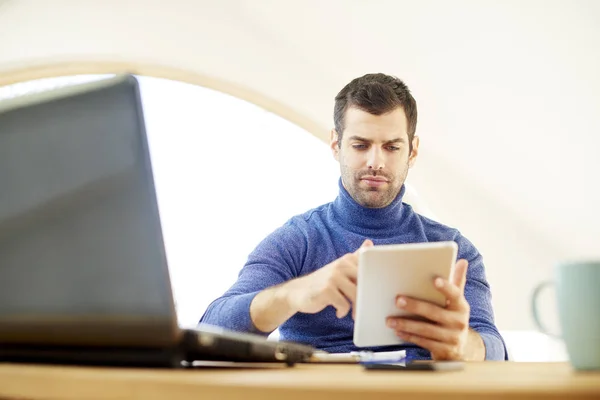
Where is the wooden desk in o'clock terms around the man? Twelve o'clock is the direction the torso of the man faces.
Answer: The wooden desk is roughly at 12 o'clock from the man.

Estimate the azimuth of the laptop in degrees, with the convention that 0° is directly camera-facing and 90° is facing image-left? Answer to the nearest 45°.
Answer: approximately 225°

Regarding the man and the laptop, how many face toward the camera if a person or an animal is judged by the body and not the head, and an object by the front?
1

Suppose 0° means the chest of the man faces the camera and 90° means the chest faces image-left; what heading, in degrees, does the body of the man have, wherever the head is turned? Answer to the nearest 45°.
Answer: approximately 0°
